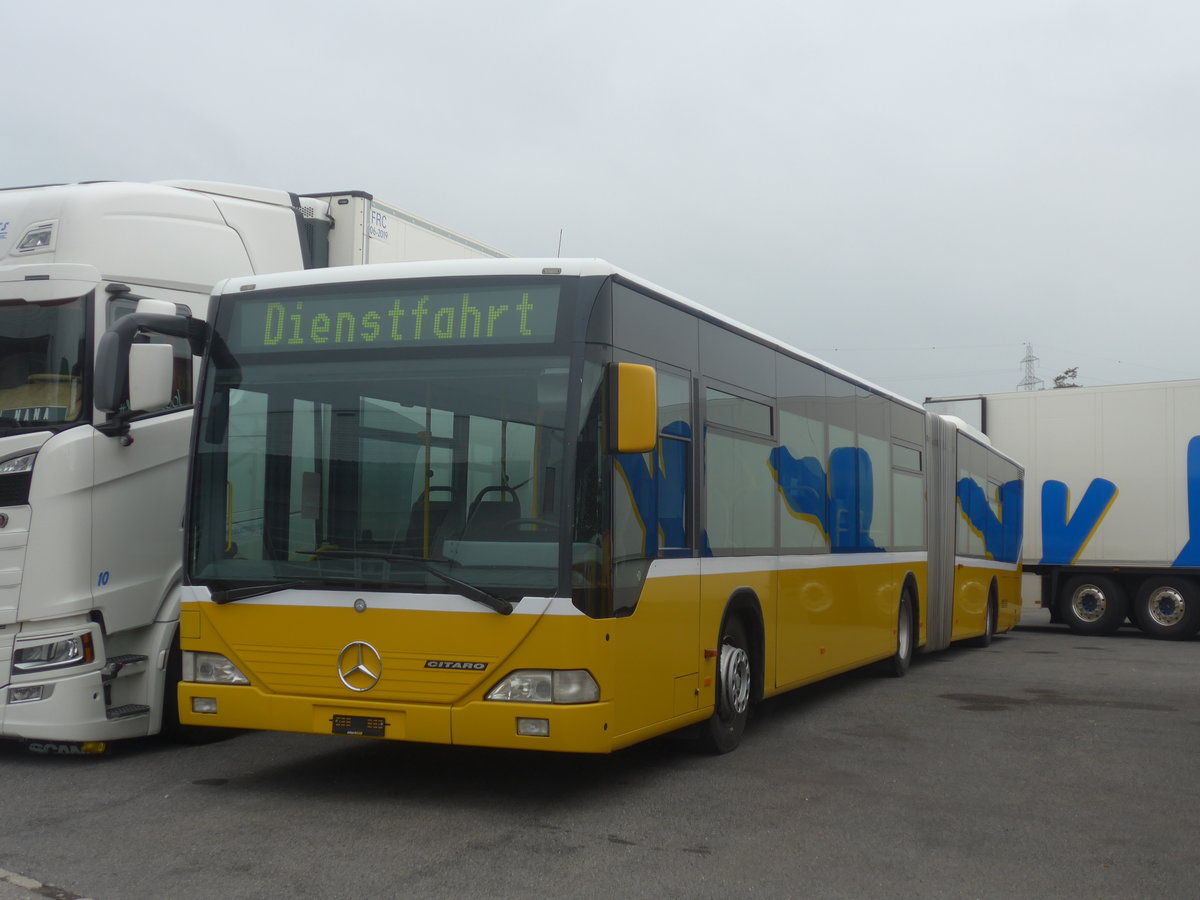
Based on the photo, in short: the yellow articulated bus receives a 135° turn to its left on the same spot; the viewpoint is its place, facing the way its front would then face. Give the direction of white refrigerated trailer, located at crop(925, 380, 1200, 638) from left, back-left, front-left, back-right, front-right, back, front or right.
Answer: front-left

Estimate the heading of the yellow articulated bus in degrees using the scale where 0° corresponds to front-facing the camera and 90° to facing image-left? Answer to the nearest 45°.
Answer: approximately 45°
